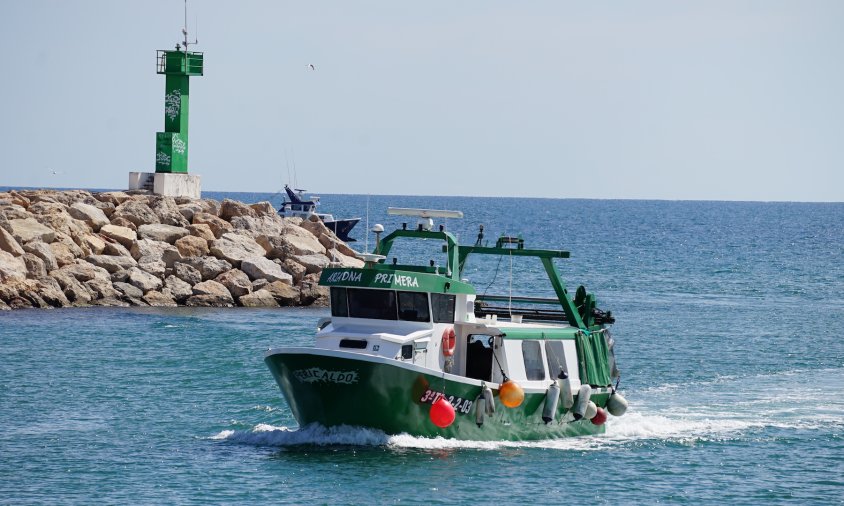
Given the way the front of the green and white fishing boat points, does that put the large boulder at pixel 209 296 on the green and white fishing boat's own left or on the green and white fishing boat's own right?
on the green and white fishing boat's own right

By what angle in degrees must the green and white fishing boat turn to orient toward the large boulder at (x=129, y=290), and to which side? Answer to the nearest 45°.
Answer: approximately 90° to its right

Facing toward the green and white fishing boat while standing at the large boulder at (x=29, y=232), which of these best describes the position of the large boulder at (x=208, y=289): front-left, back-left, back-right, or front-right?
front-left

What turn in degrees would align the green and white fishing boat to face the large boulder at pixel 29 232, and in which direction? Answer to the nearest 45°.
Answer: approximately 90° to its right

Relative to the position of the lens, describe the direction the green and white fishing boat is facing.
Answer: facing the viewer and to the left of the viewer
